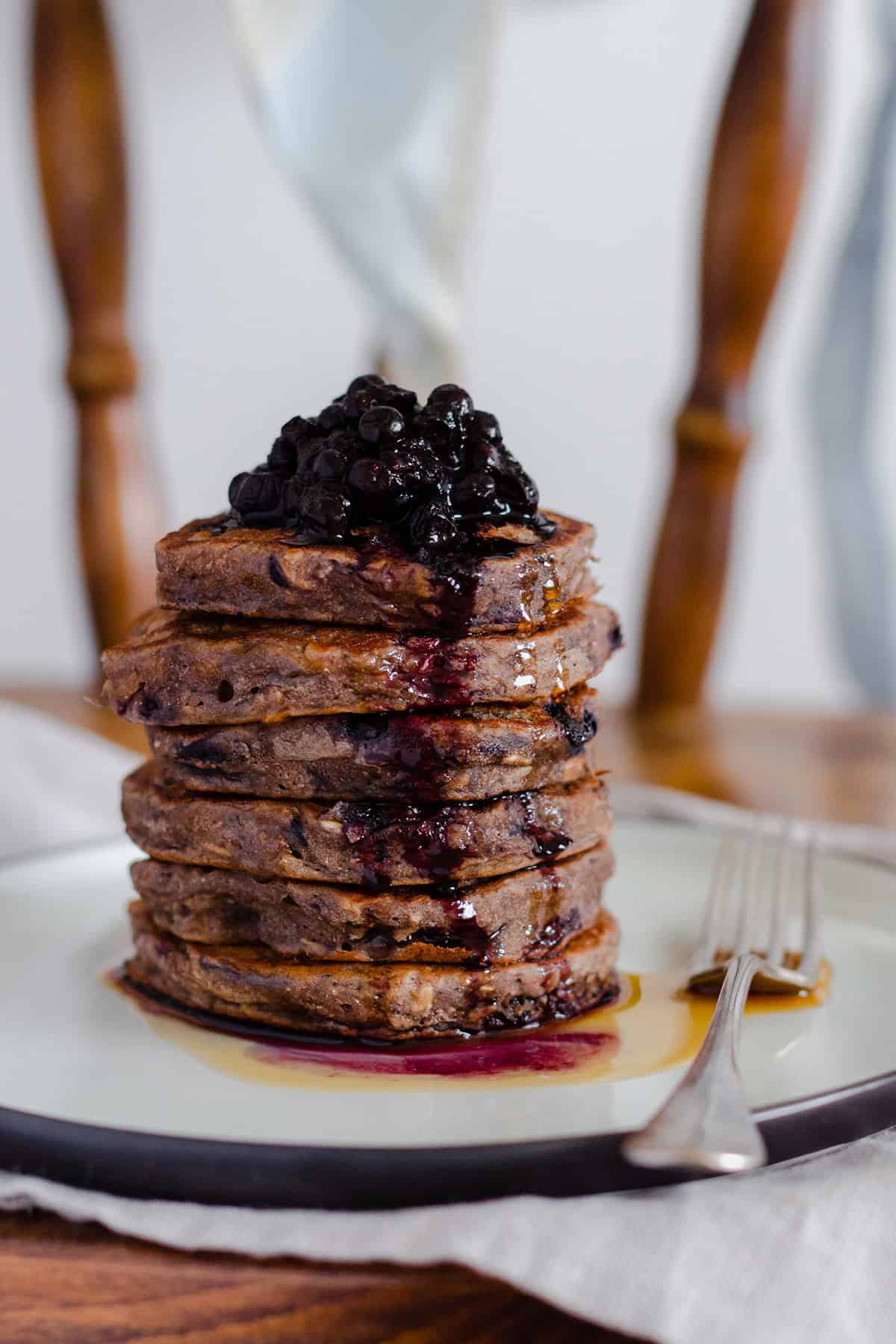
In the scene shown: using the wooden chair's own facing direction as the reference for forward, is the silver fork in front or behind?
in front

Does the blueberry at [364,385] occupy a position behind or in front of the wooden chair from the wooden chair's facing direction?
in front

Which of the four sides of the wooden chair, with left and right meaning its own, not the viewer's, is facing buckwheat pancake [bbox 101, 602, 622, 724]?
front

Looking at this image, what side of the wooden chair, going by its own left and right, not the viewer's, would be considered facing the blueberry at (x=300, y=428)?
front

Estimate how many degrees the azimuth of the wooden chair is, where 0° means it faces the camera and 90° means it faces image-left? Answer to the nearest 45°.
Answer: approximately 0°
